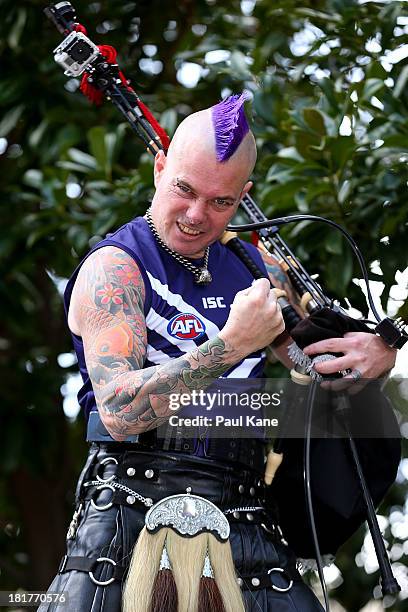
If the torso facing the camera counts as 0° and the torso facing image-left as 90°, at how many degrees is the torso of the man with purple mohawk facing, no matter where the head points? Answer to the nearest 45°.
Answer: approximately 0°
